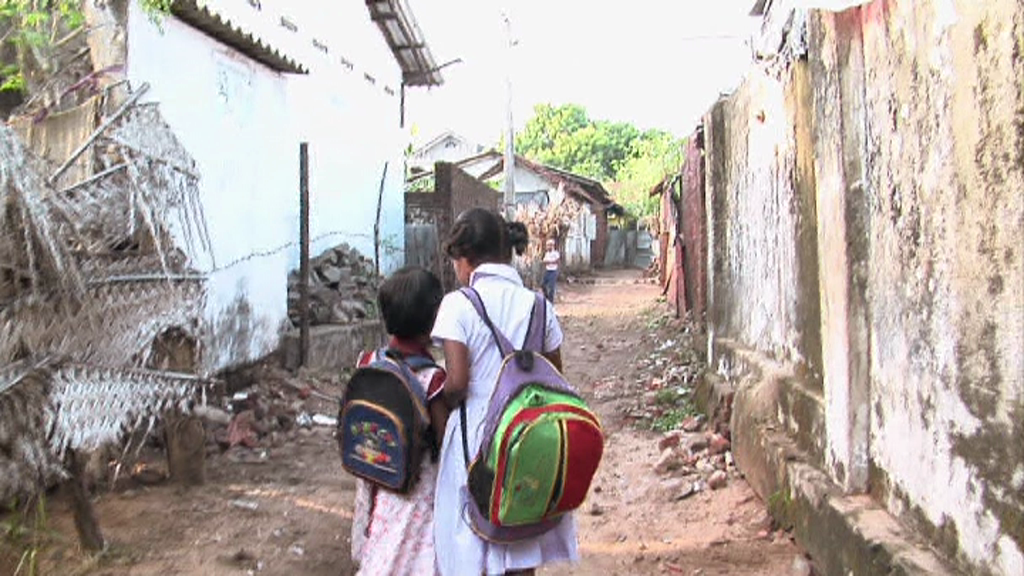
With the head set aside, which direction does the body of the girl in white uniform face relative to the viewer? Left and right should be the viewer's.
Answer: facing away from the viewer and to the left of the viewer

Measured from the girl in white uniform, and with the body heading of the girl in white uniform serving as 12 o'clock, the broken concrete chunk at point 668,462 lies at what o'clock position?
The broken concrete chunk is roughly at 2 o'clock from the girl in white uniform.

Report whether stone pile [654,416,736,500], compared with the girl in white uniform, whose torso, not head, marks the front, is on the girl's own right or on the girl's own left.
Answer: on the girl's own right

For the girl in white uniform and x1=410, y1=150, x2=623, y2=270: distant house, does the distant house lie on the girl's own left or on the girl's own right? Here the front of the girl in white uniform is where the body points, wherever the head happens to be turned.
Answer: on the girl's own right

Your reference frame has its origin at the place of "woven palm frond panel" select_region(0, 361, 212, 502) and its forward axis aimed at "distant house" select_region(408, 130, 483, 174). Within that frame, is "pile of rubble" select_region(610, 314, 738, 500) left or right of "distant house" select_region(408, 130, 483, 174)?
right

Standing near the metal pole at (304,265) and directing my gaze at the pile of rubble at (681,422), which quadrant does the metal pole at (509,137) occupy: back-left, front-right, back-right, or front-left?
back-left
